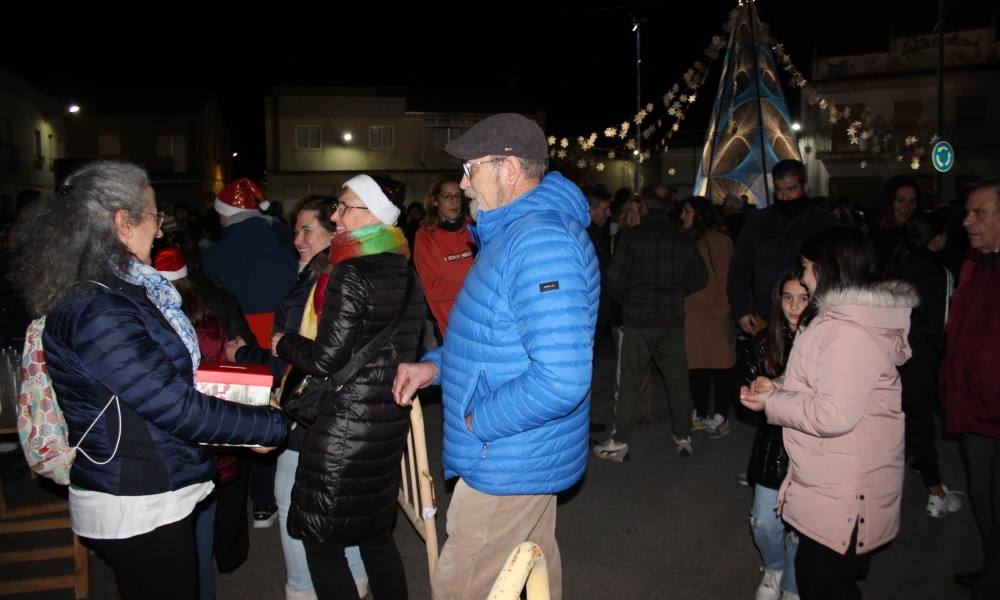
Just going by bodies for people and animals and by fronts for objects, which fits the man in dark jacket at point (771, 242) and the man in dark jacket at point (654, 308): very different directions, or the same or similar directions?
very different directions

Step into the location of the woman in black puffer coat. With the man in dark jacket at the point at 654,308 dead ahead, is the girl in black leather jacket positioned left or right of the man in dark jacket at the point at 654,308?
right

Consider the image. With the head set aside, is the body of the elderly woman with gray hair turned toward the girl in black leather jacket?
yes

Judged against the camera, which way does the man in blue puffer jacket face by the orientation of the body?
to the viewer's left

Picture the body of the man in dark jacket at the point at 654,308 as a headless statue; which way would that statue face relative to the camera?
away from the camera

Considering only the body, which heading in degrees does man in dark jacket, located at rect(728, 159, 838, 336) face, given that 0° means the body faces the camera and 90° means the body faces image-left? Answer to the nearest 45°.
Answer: approximately 0°

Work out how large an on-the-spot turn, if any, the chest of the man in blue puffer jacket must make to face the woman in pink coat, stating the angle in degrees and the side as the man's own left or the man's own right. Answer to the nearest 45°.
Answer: approximately 180°

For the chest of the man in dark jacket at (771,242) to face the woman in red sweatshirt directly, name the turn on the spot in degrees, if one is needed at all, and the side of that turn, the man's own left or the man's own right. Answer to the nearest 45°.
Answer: approximately 90° to the man's own right

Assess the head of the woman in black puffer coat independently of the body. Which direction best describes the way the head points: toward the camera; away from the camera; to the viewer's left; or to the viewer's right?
to the viewer's left

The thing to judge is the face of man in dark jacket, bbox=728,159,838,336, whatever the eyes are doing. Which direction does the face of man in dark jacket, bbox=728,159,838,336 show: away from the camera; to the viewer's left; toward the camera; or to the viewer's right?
toward the camera

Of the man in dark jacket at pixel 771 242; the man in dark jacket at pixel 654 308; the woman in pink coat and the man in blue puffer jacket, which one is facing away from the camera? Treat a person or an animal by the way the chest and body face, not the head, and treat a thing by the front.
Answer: the man in dark jacket at pixel 654 308

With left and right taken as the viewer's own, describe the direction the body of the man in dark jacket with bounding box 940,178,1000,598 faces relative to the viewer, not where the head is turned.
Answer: facing to the left of the viewer

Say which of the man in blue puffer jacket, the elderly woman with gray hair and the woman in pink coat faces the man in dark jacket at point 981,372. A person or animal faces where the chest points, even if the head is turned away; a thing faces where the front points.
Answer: the elderly woman with gray hair

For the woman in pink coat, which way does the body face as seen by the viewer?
to the viewer's left

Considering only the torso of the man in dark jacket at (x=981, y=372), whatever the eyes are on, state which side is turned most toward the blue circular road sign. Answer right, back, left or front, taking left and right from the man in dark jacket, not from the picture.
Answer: right

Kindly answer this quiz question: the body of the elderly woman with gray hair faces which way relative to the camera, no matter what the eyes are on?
to the viewer's right

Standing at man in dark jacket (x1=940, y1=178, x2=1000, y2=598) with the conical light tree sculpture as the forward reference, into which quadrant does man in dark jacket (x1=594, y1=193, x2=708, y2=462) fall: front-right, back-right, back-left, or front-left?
front-left
